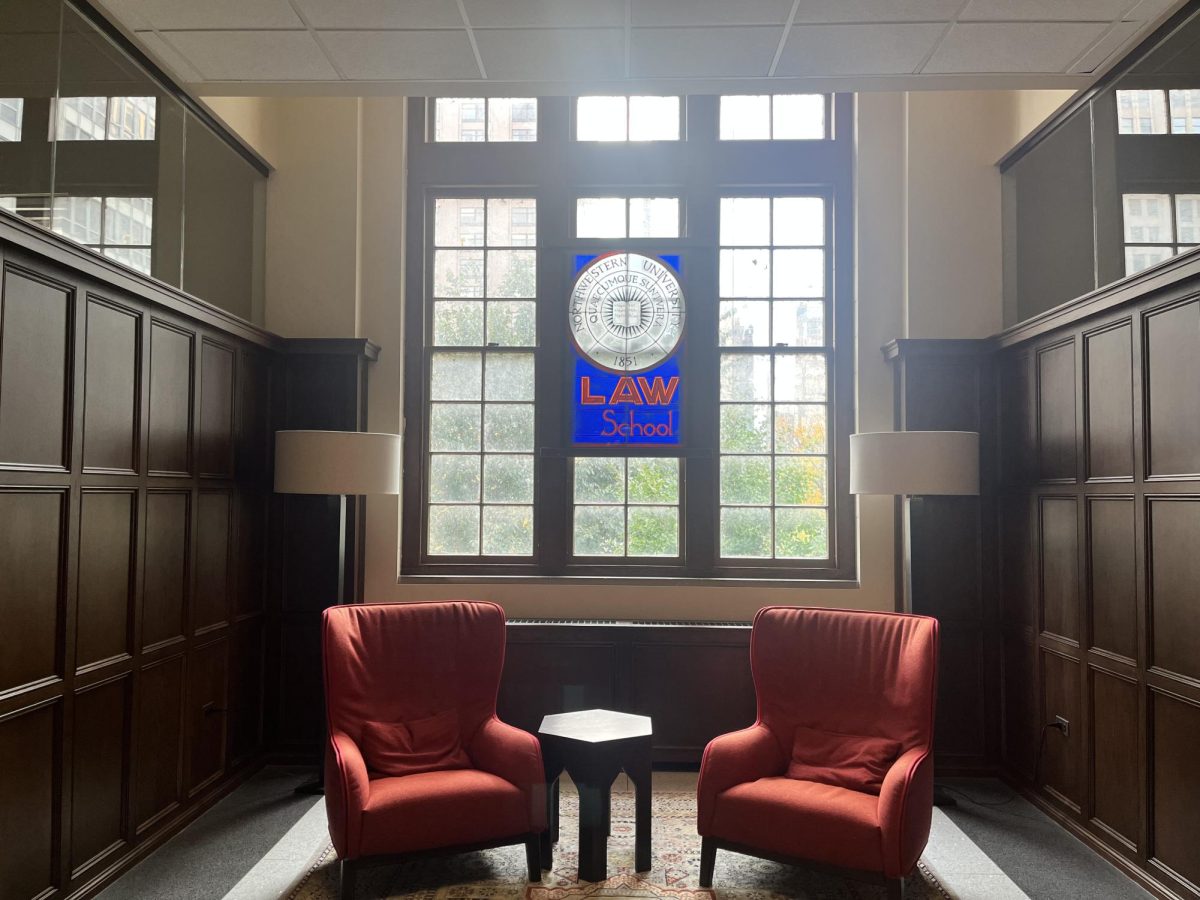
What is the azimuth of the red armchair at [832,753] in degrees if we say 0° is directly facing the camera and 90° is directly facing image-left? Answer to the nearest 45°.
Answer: approximately 45°

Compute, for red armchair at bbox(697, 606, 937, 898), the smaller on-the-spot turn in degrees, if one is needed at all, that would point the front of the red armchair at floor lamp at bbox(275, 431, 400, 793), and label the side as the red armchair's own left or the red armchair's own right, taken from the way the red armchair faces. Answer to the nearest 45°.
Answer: approximately 45° to the red armchair's own right

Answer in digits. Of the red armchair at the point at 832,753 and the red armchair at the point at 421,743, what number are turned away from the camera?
0
